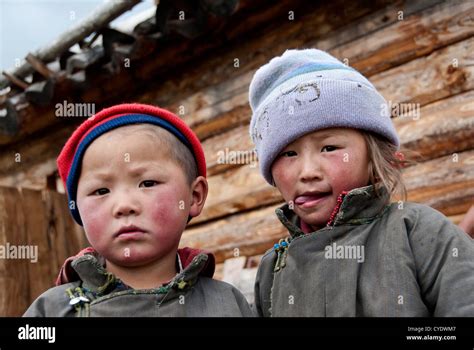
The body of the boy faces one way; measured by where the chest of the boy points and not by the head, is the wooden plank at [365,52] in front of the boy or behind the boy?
behind

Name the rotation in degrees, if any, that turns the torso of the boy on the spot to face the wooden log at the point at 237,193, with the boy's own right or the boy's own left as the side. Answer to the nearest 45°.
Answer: approximately 180°

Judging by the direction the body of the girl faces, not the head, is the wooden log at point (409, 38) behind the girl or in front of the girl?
behind

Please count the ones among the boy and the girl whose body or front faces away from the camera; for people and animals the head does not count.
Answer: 0

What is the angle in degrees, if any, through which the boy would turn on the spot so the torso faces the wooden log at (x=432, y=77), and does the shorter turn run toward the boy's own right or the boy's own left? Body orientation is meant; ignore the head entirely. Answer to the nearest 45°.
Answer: approximately 135° to the boy's own left

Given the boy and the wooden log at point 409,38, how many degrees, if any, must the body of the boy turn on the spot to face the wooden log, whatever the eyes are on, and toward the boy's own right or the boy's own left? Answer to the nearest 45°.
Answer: approximately 135° to the boy's own left

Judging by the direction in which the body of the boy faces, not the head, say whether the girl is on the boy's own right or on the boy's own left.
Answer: on the boy's own left

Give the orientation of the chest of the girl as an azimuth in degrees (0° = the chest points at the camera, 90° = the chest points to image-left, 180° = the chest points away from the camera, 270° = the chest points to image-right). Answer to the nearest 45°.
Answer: approximately 45°

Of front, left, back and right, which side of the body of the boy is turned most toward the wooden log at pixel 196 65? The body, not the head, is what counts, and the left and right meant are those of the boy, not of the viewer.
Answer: back

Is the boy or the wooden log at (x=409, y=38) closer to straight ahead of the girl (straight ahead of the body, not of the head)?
the boy

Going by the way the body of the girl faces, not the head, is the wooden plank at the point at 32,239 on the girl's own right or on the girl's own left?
on the girl's own right

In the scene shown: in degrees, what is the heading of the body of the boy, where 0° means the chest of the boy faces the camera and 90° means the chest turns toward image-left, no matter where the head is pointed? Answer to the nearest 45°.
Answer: approximately 0°
